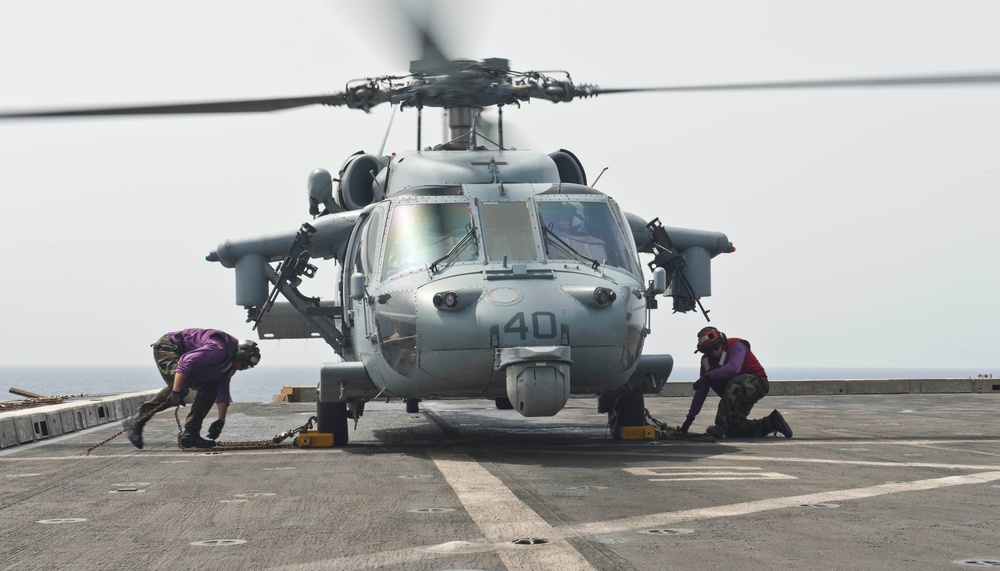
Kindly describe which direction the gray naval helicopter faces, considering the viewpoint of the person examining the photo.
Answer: facing the viewer

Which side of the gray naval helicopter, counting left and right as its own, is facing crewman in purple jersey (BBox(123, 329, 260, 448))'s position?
right

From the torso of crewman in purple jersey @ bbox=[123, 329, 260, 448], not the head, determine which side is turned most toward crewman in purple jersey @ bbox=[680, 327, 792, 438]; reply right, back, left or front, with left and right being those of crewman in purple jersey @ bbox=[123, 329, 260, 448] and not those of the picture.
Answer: front

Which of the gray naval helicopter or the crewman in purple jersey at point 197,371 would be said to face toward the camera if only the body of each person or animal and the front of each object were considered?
the gray naval helicopter

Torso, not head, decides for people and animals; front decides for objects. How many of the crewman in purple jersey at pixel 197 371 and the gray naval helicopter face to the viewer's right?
1

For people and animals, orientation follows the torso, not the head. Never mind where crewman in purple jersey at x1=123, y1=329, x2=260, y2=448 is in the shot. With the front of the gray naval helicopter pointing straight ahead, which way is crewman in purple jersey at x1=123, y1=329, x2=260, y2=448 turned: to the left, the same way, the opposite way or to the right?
to the left

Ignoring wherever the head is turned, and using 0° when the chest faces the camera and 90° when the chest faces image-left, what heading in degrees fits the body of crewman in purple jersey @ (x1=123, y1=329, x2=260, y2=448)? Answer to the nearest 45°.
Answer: approximately 270°
